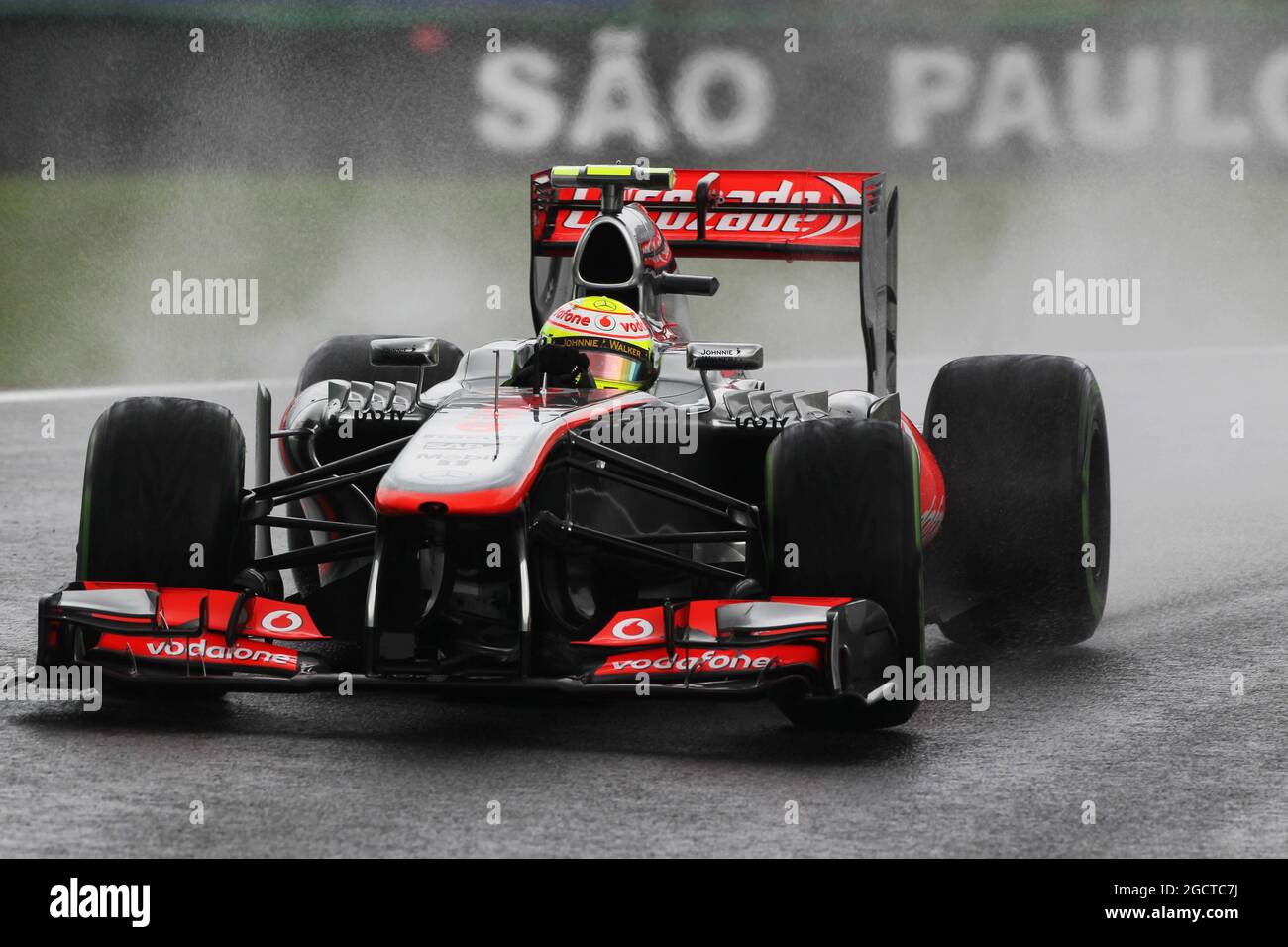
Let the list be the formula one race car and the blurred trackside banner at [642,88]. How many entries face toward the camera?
2

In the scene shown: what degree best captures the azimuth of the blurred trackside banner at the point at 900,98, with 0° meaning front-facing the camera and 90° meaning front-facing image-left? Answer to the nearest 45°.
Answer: approximately 0°

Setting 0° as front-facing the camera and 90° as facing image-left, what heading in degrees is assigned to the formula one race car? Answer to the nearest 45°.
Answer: approximately 0°

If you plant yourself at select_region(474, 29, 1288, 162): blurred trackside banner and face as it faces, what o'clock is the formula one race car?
The formula one race car is roughly at 12 o'clock from the blurred trackside banner.

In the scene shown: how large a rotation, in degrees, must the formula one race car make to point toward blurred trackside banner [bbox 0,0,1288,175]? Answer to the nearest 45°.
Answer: approximately 180°

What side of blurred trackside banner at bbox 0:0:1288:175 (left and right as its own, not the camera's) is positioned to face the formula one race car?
front

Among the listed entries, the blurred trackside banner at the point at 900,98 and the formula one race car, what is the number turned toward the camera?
2
